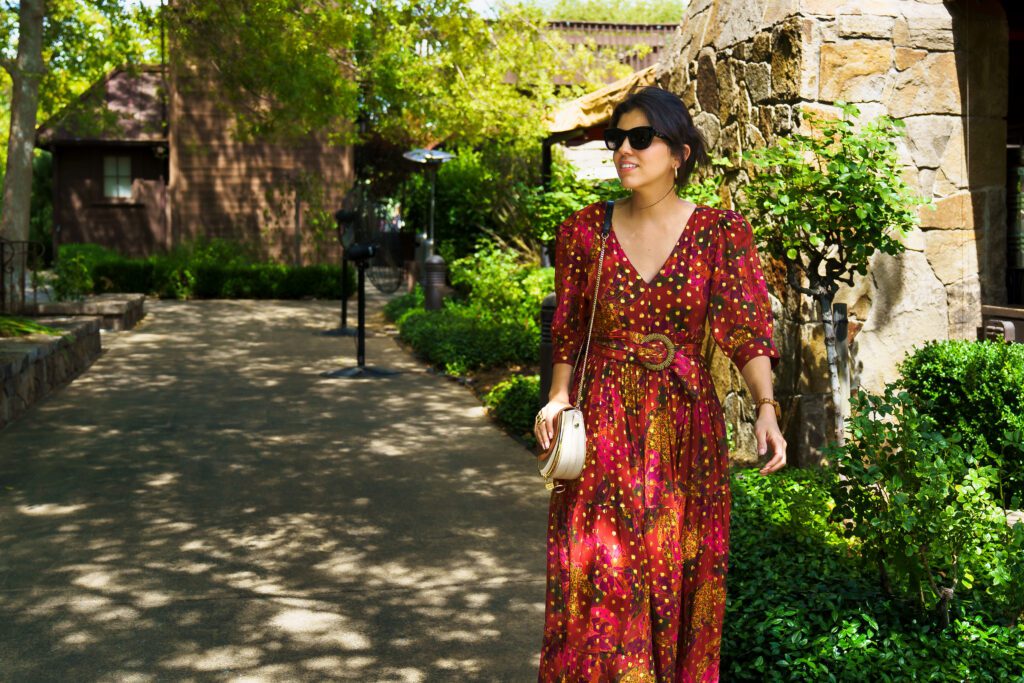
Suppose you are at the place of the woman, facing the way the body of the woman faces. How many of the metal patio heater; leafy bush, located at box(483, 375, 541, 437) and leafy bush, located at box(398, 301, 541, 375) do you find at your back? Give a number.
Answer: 3

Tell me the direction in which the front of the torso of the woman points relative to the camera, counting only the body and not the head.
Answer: toward the camera

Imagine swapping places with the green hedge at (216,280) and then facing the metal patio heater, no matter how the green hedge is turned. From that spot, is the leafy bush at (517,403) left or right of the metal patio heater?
right

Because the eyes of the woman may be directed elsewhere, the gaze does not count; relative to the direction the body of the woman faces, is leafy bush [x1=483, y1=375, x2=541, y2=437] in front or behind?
behind

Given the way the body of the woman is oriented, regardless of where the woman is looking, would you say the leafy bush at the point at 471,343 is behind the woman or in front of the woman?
behind

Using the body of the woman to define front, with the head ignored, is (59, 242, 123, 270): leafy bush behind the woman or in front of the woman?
behind

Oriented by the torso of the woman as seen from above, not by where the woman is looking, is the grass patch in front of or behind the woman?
behind

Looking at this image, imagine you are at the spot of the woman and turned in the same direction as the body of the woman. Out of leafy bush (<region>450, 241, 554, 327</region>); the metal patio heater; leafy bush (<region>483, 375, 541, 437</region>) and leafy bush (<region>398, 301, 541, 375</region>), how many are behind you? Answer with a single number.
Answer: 4

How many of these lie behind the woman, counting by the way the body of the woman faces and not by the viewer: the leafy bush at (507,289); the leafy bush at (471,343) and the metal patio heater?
3

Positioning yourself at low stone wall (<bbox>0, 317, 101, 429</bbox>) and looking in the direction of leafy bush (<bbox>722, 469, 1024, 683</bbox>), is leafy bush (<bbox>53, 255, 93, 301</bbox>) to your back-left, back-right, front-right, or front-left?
back-left

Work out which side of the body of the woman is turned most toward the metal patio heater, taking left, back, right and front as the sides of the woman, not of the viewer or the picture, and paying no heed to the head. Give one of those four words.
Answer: back
